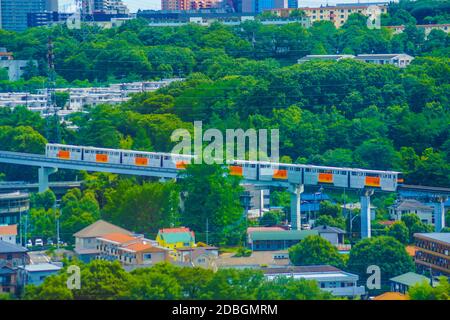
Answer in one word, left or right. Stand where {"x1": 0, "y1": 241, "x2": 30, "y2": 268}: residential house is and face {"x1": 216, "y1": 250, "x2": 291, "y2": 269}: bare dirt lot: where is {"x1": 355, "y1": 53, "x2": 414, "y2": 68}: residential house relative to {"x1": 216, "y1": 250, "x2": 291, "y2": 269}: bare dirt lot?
left
